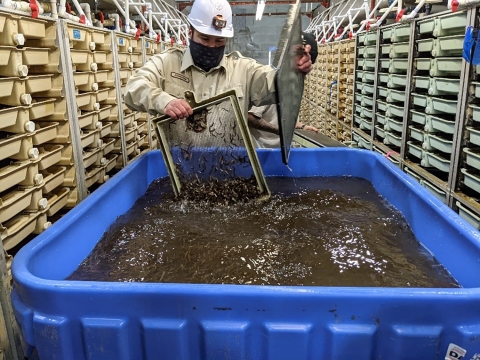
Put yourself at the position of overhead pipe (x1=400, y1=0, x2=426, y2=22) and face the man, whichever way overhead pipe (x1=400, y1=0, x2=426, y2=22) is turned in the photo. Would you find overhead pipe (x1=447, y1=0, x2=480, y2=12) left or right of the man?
left

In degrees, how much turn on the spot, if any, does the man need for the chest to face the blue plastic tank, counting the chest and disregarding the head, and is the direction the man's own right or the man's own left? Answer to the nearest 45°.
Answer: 0° — they already face it

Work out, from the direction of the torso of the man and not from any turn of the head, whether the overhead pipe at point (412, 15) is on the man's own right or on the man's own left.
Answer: on the man's own left

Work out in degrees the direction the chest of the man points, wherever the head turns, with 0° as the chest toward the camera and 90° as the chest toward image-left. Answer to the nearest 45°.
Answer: approximately 0°

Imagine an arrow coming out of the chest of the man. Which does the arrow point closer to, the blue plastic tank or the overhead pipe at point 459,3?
the blue plastic tank

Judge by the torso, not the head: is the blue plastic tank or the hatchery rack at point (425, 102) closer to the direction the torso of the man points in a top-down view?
the blue plastic tank

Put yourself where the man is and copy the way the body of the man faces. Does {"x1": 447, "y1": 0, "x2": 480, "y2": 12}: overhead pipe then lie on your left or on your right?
on your left

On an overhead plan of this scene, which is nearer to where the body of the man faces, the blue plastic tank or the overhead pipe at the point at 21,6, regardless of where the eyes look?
the blue plastic tank

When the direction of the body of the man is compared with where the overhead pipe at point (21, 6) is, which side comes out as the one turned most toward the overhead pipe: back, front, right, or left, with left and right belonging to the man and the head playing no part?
right
